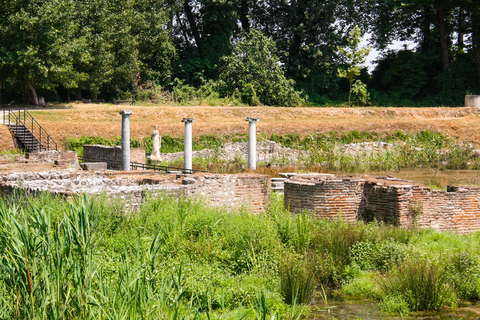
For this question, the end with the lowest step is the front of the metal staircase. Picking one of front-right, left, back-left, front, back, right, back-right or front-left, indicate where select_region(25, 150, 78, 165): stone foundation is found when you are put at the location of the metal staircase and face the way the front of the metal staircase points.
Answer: front-right

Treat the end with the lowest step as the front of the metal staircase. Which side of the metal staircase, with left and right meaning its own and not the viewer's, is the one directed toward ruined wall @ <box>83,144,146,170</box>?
front

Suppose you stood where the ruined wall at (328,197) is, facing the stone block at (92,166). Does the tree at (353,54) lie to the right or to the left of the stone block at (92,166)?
right

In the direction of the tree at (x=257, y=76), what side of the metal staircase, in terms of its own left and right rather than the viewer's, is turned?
left

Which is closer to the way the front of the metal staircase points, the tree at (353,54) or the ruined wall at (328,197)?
the ruined wall

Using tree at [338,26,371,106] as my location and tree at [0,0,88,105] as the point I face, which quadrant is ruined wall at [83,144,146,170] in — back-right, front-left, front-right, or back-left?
front-left

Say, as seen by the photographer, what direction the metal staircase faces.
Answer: facing the viewer and to the right of the viewer

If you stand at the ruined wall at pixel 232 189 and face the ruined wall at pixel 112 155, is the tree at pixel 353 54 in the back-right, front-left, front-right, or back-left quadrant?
front-right

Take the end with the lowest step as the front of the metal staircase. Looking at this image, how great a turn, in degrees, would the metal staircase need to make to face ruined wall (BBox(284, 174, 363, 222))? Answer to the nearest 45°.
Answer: approximately 45° to its right

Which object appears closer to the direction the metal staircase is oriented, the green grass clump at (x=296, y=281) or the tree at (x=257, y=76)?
the green grass clump

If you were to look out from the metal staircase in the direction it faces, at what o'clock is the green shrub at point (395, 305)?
The green shrub is roughly at 1 o'clock from the metal staircase.

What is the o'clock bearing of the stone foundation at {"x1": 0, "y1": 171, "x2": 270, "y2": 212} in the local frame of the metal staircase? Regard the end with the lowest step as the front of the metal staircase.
The stone foundation is roughly at 1 o'clock from the metal staircase.

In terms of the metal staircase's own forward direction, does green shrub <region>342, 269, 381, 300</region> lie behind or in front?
in front

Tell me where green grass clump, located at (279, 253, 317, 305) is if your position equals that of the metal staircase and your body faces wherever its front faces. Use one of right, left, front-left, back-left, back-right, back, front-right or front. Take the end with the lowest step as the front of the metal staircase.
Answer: front-right
